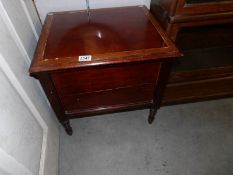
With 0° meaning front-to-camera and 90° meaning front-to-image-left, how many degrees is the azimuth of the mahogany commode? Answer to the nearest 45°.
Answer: approximately 0°

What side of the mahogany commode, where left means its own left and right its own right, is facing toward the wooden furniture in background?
left
